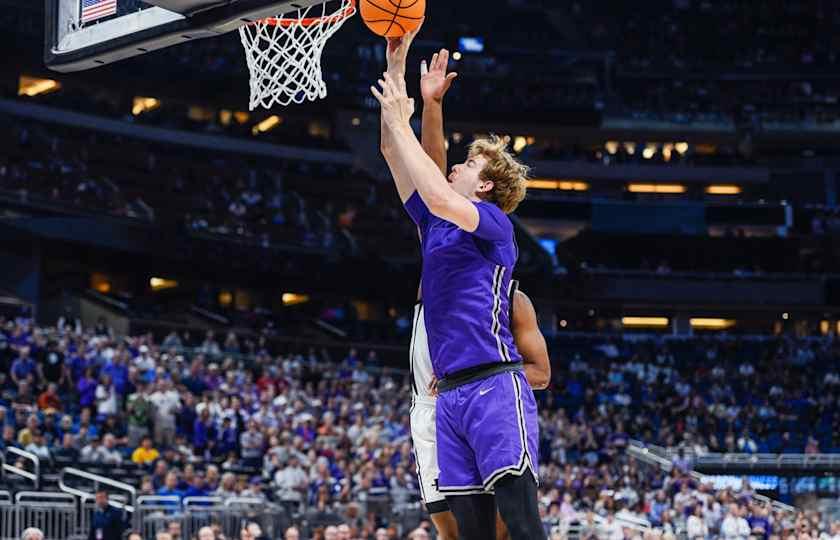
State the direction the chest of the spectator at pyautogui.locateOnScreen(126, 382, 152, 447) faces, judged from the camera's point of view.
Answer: toward the camera

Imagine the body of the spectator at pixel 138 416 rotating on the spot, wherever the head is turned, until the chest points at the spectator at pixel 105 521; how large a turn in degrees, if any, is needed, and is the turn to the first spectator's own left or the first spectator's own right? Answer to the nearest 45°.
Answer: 0° — they already face them

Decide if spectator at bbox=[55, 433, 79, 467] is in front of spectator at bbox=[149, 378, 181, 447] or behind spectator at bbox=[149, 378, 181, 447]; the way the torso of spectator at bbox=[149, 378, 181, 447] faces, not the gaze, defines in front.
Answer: in front

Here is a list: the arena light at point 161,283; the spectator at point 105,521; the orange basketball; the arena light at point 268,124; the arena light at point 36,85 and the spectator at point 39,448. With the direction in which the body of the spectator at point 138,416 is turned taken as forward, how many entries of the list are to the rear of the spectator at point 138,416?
3

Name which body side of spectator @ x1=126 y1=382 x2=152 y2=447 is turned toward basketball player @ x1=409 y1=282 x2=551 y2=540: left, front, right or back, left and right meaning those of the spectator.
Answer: front

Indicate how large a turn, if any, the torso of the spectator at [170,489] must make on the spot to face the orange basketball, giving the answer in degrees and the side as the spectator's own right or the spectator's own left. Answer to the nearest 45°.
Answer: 0° — they already face it

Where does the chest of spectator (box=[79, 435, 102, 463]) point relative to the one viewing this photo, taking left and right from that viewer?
facing the viewer and to the right of the viewer

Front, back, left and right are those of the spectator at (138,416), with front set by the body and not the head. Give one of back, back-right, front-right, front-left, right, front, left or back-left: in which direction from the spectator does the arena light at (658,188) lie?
back-left

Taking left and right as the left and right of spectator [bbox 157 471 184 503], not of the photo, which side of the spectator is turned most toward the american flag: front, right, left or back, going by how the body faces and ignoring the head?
front

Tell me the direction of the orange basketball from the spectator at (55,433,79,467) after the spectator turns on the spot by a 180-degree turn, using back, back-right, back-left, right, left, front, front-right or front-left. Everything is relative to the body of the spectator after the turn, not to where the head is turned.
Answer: back

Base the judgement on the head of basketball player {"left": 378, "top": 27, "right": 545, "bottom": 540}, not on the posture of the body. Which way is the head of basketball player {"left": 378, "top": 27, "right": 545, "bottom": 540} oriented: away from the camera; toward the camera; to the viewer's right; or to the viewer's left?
to the viewer's left

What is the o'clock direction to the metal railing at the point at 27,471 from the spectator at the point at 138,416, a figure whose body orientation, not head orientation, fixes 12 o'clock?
The metal railing is roughly at 1 o'clock from the spectator.

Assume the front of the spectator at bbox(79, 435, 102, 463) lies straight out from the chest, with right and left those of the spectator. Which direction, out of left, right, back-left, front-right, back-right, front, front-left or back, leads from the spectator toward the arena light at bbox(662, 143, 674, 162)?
left

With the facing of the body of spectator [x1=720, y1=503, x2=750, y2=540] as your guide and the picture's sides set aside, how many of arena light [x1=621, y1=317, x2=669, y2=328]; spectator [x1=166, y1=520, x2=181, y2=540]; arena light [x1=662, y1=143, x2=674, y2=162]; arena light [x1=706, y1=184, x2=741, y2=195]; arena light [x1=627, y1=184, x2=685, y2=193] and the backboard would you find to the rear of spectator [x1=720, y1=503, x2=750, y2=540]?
4
